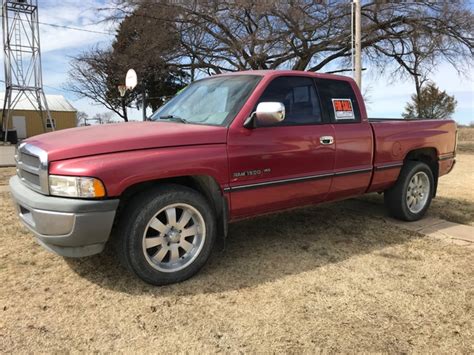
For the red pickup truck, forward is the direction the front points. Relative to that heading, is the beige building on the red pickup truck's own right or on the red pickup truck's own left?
on the red pickup truck's own right

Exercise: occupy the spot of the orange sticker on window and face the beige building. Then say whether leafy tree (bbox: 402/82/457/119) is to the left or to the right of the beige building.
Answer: right

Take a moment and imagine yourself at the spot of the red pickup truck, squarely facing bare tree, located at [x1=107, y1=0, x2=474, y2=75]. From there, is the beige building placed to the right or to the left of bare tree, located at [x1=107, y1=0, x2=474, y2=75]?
left

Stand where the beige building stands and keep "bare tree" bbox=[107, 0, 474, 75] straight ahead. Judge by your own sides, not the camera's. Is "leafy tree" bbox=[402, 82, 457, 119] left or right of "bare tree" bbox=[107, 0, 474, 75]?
left

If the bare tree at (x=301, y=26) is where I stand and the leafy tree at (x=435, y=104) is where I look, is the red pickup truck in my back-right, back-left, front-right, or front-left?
back-right

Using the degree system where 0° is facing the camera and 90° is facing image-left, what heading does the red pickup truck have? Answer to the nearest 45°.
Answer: approximately 45°

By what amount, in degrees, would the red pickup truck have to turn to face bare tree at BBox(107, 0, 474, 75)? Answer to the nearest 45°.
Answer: approximately 135° to its right

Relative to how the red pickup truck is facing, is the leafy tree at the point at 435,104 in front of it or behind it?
behind
